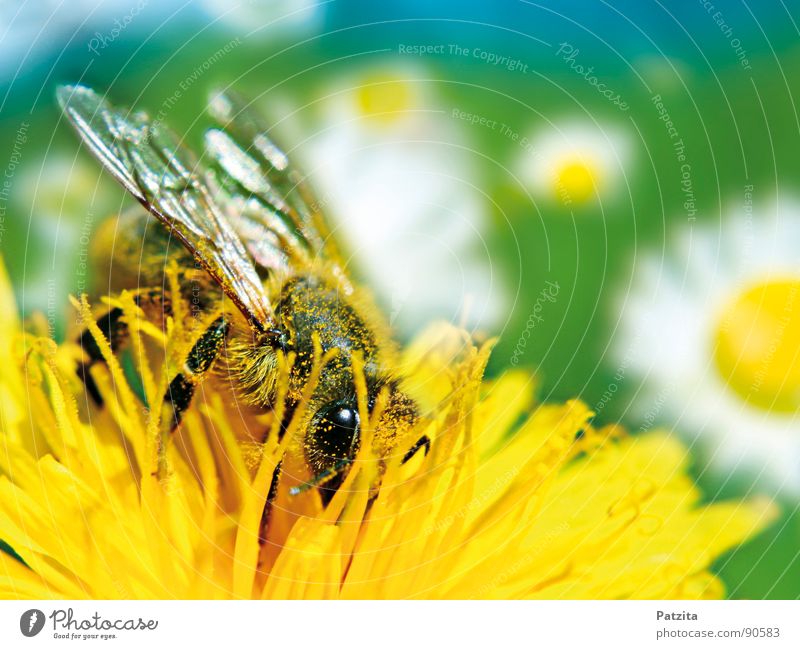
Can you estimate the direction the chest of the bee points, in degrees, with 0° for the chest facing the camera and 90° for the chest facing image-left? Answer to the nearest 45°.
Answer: approximately 315°
